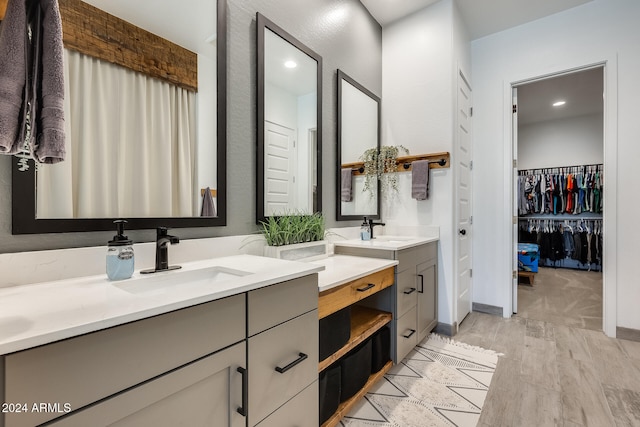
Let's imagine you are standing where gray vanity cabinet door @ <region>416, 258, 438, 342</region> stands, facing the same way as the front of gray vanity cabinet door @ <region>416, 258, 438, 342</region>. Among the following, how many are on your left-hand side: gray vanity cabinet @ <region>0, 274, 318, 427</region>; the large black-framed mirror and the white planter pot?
0

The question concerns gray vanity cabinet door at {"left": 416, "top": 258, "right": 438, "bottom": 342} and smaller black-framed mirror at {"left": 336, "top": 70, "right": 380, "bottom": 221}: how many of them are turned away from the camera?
0

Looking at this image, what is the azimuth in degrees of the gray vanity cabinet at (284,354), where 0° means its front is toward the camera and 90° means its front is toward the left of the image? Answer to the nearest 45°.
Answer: approximately 315°

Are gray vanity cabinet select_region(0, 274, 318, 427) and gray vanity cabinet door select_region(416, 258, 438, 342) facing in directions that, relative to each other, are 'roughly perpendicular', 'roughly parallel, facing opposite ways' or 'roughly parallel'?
roughly parallel

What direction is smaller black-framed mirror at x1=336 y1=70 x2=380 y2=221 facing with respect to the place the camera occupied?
facing the viewer and to the right of the viewer

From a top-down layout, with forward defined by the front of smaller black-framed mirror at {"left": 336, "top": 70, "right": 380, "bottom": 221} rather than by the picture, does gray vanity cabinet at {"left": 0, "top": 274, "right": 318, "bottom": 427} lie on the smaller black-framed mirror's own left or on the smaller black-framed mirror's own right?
on the smaller black-framed mirror's own right

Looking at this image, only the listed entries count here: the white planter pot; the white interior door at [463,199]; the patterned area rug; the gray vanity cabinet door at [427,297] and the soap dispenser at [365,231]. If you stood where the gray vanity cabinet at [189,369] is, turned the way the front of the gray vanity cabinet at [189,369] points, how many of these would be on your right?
0

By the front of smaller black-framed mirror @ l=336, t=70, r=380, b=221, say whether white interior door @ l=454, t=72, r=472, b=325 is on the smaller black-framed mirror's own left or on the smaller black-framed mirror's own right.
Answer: on the smaller black-framed mirror's own left

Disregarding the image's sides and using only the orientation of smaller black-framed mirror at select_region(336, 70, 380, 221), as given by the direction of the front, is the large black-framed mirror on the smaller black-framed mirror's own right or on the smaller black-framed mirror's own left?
on the smaller black-framed mirror's own right

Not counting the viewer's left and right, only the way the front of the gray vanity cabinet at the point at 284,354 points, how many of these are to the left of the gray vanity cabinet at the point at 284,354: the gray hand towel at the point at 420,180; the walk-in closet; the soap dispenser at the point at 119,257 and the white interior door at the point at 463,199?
3

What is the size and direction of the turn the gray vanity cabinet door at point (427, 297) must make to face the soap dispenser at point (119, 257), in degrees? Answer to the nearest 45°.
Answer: approximately 135° to its right

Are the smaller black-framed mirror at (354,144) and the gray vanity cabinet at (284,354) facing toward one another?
no

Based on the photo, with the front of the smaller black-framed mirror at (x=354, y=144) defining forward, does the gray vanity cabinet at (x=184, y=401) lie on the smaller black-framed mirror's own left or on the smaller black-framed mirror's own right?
on the smaller black-framed mirror's own right

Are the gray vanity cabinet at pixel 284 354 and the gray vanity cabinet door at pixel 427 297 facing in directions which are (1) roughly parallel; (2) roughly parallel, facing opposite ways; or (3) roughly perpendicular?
roughly parallel

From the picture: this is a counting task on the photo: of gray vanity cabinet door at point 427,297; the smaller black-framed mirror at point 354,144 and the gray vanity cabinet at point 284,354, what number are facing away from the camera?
0
